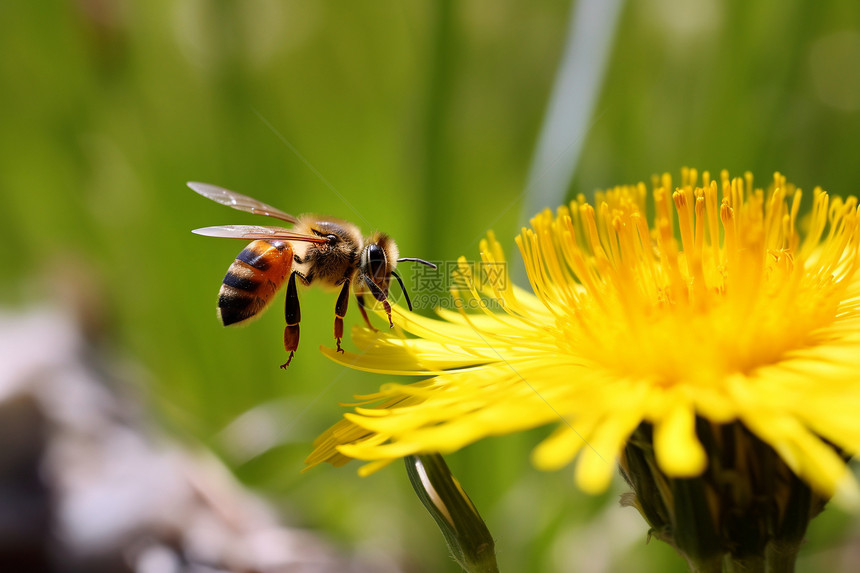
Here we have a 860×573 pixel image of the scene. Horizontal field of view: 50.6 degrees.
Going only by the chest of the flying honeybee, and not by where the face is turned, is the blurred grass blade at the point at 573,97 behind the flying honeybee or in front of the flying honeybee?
in front

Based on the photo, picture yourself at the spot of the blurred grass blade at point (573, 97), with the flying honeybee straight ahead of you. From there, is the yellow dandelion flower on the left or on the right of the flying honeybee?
left

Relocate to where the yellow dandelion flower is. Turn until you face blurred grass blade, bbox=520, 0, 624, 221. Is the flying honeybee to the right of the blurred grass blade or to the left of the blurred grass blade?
left

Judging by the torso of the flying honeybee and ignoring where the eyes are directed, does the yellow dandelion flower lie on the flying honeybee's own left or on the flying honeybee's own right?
on the flying honeybee's own right

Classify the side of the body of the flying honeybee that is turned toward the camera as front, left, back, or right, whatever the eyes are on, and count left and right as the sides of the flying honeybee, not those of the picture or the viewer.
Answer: right
